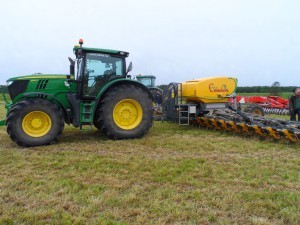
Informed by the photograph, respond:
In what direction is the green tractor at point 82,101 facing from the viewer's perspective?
to the viewer's left
